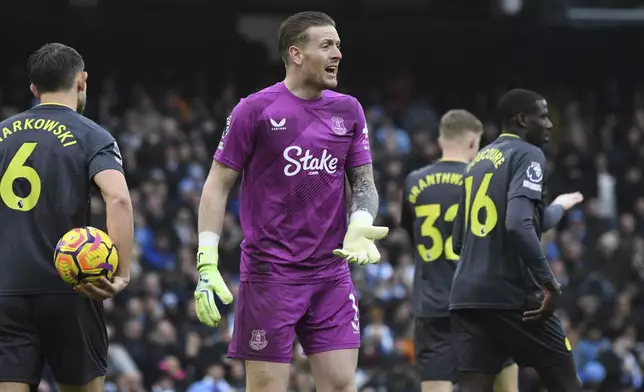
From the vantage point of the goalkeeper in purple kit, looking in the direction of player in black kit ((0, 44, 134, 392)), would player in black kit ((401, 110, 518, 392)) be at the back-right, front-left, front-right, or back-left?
back-right

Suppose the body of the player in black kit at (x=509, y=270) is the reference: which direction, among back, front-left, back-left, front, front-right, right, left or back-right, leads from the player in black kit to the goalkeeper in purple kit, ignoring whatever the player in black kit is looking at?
back

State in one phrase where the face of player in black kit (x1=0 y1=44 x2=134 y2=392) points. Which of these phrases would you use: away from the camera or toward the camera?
away from the camera

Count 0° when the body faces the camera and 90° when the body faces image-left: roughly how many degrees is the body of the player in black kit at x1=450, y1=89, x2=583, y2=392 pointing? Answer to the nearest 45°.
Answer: approximately 225°

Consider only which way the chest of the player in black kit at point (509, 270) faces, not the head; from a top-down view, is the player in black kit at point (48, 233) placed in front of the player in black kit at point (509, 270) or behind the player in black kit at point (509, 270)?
behind
